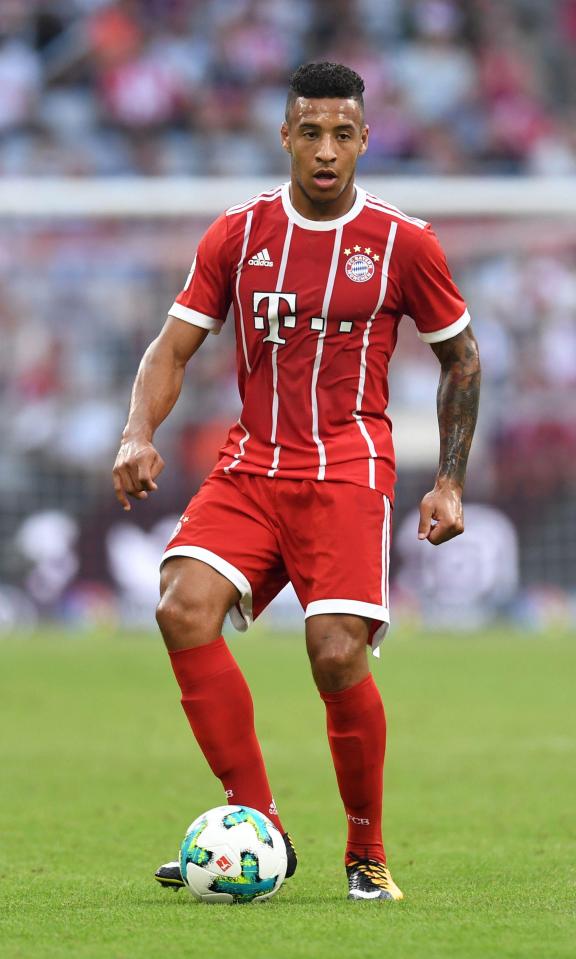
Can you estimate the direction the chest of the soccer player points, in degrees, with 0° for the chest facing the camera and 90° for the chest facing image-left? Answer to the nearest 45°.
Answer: approximately 0°

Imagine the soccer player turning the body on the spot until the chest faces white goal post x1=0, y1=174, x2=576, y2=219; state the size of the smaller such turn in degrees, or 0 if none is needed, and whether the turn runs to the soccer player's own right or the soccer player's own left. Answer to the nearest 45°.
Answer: approximately 180°
